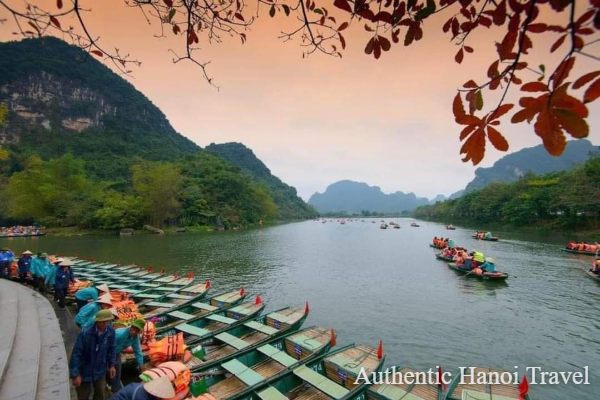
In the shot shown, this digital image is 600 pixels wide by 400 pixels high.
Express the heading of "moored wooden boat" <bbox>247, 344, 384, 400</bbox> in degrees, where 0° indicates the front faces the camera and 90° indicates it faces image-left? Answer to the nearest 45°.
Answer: approximately 225°

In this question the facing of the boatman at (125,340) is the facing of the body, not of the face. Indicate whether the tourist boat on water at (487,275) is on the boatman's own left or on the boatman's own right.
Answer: on the boatman's own left

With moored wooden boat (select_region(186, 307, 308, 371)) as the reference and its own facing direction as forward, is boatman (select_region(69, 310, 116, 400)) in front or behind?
behind

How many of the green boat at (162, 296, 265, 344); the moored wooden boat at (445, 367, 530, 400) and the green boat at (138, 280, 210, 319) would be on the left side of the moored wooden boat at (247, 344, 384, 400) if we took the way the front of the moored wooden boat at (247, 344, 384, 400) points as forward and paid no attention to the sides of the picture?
2

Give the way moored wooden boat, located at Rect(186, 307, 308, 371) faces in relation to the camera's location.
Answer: facing away from the viewer and to the right of the viewer

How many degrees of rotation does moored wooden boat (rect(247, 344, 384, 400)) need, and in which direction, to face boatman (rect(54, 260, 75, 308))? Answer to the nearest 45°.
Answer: approximately 135° to its left

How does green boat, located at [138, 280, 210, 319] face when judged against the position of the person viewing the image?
facing away from the viewer and to the right of the viewer
